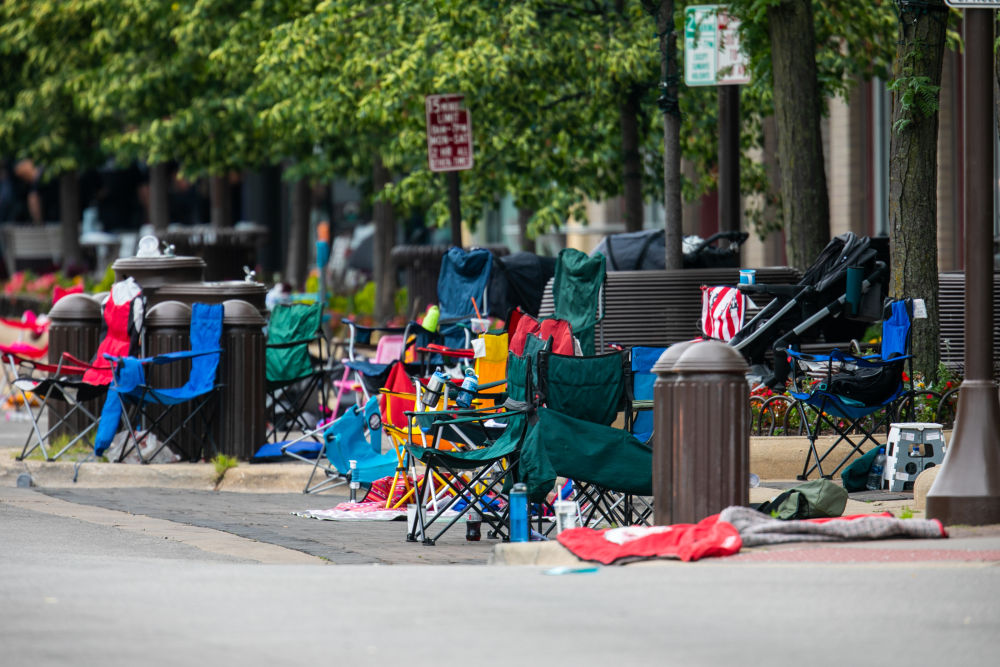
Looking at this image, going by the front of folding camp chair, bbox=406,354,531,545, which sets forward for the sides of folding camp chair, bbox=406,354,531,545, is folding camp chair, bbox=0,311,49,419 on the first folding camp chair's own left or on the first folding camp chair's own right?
on the first folding camp chair's own right

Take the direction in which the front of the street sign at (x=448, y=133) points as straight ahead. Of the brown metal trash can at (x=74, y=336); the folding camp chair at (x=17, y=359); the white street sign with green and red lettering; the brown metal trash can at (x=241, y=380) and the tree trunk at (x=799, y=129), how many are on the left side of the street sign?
2

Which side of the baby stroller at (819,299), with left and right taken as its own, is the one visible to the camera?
left

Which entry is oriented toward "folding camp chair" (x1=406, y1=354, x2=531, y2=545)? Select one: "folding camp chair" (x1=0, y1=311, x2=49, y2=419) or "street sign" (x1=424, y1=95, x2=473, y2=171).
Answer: the street sign

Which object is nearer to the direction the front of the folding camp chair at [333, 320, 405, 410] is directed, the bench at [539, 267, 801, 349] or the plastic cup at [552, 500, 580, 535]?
the plastic cup

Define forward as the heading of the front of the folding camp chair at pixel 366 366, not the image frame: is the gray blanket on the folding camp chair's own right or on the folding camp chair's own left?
on the folding camp chair's own left

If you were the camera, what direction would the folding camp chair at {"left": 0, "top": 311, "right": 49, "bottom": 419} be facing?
facing to the left of the viewer

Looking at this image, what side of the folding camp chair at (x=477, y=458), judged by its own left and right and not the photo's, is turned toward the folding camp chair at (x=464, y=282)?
right

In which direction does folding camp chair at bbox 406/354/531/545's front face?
to the viewer's left

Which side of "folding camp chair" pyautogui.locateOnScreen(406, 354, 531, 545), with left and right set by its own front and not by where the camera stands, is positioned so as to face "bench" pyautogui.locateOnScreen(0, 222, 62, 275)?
right

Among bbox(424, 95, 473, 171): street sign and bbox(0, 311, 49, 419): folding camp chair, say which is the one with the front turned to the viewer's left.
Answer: the folding camp chair

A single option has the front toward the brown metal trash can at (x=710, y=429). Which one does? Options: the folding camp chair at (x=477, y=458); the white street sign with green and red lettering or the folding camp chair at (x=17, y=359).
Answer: the white street sign with green and red lettering

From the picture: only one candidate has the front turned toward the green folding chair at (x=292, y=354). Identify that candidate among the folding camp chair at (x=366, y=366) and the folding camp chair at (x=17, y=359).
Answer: the folding camp chair at (x=366, y=366)
